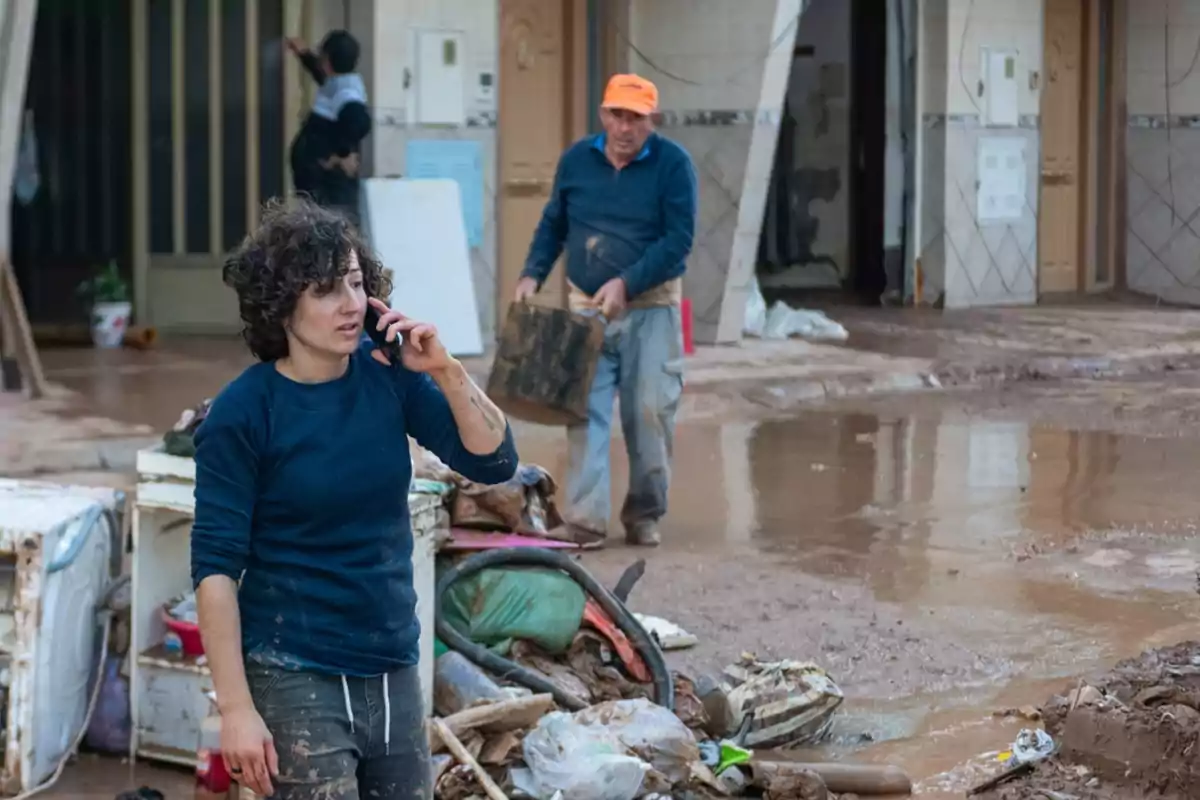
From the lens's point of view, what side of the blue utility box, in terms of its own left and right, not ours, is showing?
front

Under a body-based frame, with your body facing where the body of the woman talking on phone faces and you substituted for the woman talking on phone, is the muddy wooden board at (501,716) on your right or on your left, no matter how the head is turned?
on your left

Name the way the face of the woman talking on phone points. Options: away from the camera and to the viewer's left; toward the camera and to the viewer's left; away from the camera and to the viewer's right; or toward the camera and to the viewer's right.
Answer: toward the camera and to the viewer's right

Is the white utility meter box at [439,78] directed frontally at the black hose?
yes

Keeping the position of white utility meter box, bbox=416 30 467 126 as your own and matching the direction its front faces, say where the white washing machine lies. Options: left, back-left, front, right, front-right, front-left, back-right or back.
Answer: front

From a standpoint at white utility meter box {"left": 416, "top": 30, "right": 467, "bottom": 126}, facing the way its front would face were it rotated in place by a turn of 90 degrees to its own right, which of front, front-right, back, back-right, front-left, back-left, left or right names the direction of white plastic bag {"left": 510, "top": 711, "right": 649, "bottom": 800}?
left

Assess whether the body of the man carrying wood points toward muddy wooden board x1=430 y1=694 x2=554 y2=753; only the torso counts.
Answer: yes

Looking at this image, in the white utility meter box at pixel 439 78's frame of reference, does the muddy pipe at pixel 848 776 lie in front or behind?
in front

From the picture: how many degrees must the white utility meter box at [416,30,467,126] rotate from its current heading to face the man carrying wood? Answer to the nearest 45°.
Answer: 0° — it already faces them

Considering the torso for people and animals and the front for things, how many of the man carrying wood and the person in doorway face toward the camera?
1

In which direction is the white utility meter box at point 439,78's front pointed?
toward the camera

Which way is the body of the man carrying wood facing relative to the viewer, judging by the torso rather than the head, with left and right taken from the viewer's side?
facing the viewer
